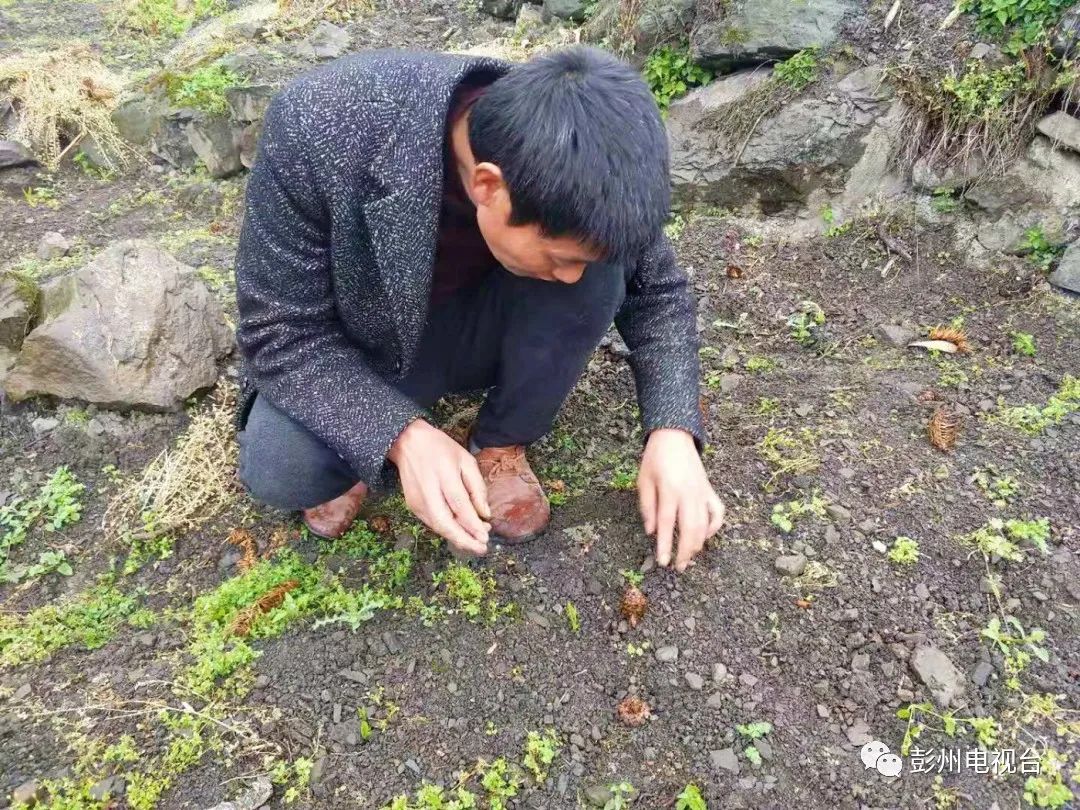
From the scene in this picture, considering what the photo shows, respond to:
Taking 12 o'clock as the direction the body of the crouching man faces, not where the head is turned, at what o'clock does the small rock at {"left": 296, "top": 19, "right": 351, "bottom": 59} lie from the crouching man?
The small rock is roughly at 7 o'clock from the crouching man.

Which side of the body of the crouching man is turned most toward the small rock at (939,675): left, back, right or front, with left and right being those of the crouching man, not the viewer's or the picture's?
front

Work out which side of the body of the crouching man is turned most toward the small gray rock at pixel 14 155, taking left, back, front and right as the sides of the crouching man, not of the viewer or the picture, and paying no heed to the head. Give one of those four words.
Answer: back

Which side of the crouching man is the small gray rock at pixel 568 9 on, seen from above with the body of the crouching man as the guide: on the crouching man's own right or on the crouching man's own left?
on the crouching man's own left

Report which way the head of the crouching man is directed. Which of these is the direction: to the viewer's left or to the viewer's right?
to the viewer's right

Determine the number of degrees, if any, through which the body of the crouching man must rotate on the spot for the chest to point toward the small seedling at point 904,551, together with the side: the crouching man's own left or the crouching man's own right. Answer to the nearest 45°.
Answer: approximately 45° to the crouching man's own left

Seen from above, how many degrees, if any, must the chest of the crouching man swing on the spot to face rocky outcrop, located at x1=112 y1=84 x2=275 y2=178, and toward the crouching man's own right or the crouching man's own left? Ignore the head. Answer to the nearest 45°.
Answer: approximately 180°

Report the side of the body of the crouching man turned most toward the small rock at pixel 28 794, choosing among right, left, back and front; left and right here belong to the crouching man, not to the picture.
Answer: right

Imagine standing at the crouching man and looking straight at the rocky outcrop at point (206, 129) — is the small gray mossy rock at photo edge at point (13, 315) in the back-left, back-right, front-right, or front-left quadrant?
front-left

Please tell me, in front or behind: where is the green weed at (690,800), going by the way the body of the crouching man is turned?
in front

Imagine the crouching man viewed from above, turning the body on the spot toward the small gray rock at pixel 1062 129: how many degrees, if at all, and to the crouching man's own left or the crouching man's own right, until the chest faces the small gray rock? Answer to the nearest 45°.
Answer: approximately 90° to the crouching man's own left

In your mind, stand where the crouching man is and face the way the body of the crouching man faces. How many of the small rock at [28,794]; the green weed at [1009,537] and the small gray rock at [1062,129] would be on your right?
1

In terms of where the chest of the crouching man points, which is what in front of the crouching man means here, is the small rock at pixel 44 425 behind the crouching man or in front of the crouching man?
behind

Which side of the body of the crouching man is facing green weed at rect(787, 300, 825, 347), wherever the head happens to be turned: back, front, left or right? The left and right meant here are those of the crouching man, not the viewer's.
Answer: left

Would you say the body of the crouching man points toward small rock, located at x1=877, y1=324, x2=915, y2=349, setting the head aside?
no

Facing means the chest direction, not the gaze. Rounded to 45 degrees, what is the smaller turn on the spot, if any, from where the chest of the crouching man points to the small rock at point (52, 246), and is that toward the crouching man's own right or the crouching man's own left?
approximately 180°

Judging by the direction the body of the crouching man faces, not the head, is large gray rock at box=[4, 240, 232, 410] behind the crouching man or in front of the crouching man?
behind

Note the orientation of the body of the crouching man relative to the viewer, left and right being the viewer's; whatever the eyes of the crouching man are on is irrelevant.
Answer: facing the viewer and to the right of the viewer

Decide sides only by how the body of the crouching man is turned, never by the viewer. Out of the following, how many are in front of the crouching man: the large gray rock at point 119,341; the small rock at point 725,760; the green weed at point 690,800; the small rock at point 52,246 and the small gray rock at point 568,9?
2

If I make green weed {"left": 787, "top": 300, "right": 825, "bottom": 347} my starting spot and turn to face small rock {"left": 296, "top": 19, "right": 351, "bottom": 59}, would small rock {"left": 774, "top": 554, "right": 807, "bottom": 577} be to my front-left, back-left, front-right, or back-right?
back-left

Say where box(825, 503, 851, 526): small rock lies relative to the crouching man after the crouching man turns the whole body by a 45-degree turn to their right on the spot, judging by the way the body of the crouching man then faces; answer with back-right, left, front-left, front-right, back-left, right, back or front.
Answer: left

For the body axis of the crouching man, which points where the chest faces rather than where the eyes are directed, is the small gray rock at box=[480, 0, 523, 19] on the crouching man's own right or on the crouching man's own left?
on the crouching man's own left
